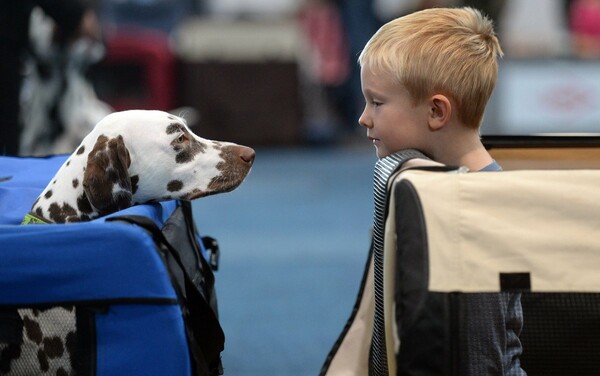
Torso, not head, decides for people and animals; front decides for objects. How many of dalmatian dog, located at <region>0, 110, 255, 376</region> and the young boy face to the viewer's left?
1

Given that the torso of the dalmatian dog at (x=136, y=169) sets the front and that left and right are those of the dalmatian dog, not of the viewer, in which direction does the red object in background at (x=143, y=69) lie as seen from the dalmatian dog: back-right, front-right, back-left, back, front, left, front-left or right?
left

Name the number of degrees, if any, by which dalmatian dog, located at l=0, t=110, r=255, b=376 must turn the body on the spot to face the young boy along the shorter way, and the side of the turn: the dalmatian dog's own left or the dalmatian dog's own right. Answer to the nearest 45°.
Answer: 0° — it already faces them

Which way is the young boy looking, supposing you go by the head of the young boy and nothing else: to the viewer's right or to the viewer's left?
to the viewer's left

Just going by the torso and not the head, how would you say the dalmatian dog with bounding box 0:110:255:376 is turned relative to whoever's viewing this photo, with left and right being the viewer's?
facing to the right of the viewer

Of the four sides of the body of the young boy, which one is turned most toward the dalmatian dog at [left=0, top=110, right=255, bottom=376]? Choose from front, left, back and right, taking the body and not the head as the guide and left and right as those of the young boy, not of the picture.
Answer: front

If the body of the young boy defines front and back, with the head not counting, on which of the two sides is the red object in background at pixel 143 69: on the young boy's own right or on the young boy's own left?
on the young boy's own right

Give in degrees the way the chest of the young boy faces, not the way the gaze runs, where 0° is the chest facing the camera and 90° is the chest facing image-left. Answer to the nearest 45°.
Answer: approximately 90°

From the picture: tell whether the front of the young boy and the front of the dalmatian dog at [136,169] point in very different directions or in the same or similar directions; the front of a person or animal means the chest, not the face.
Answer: very different directions

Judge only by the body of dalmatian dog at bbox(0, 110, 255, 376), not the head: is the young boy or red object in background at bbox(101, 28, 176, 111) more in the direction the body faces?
the young boy
